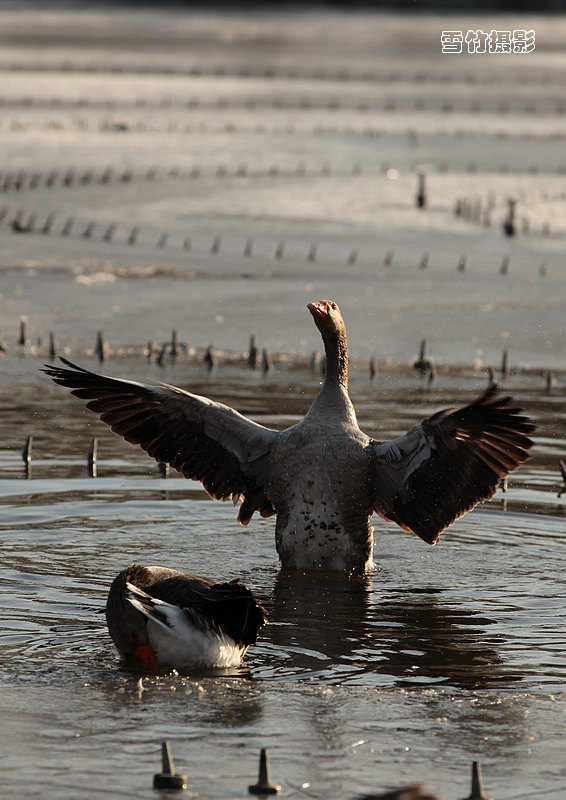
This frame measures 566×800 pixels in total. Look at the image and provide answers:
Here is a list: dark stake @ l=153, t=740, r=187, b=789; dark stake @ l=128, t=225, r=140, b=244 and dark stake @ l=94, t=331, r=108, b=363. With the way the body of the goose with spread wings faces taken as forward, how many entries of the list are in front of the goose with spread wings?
1

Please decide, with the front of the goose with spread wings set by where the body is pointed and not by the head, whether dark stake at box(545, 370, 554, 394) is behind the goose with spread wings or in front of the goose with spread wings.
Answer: behind

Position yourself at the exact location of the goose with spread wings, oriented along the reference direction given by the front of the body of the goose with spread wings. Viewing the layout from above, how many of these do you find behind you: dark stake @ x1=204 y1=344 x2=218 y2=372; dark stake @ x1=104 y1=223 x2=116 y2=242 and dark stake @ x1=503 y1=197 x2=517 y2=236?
3

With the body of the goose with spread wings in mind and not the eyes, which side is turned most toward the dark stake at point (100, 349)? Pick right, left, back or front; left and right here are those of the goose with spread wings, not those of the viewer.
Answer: back

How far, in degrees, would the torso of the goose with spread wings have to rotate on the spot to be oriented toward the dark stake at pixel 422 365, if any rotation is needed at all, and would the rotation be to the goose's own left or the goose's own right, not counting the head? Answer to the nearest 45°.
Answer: approximately 180°

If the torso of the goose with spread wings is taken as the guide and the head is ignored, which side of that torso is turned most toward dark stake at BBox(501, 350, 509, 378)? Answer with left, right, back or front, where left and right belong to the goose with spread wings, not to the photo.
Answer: back

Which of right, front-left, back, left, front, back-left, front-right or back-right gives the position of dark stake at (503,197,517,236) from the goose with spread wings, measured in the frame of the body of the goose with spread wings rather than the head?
back

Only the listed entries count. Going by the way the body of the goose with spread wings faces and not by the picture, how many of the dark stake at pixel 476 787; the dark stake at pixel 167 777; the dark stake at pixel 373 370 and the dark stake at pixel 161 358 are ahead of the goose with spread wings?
2

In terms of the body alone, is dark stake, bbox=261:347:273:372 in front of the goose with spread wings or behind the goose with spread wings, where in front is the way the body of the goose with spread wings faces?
behind

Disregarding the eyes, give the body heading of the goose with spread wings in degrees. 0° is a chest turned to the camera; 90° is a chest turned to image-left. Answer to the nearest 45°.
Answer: approximately 0°

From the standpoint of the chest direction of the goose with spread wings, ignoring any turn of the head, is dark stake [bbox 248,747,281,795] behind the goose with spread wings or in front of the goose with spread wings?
in front

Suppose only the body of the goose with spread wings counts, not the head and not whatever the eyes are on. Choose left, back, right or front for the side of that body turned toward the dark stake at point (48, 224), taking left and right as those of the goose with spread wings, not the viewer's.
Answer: back

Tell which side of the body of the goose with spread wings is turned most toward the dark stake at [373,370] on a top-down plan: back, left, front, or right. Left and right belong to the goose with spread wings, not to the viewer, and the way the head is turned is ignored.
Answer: back

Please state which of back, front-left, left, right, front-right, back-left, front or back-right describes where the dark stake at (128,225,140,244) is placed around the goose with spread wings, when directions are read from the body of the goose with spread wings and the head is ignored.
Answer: back
